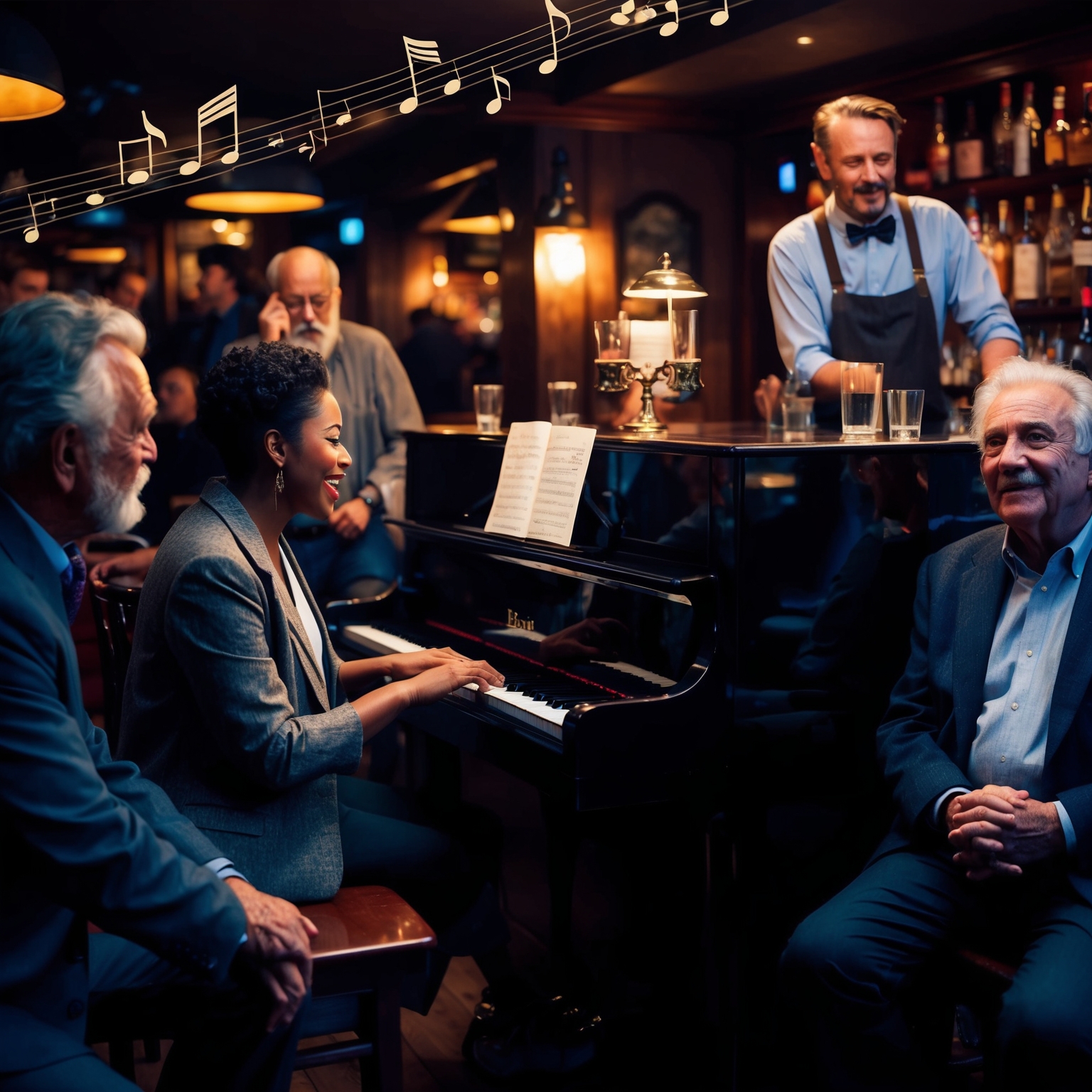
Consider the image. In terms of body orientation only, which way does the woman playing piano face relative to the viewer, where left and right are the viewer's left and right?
facing to the right of the viewer

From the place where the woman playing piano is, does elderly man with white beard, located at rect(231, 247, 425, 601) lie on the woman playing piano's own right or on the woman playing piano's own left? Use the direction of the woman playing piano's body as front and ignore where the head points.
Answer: on the woman playing piano's own left

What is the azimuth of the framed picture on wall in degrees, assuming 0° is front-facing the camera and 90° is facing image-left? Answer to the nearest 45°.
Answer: approximately 0°

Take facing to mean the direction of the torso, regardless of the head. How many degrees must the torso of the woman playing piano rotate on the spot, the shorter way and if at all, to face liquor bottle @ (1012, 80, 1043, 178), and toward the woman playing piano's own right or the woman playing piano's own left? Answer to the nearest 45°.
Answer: approximately 45° to the woman playing piano's own left

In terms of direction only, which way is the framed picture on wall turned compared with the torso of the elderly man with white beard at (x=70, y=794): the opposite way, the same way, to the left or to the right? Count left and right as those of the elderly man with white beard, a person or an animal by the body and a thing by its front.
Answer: to the right

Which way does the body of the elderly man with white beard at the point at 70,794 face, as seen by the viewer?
to the viewer's right
